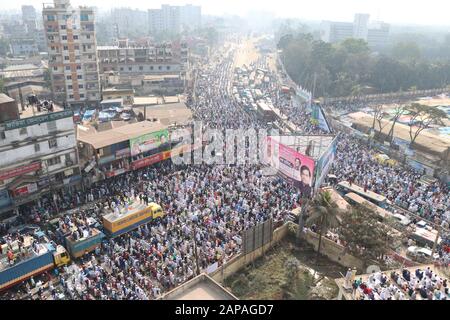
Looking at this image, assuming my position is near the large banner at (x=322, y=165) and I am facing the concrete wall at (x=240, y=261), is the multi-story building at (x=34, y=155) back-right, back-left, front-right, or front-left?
front-right

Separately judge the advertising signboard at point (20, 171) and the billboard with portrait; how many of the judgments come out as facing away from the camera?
0

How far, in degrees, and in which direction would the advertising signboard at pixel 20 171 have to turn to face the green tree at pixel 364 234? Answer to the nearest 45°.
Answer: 0° — it already faces it

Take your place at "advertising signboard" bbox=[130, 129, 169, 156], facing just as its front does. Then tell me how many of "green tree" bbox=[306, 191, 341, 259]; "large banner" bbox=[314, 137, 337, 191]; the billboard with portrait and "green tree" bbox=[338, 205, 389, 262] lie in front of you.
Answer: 4

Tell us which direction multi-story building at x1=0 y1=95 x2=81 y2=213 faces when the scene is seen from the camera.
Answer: facing the viewer and to the right of the viewer

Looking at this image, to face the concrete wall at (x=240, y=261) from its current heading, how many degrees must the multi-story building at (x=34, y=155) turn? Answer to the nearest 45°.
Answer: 0° — it already faces it

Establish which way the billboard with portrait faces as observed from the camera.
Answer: facing the viewer and to the left of the viewer

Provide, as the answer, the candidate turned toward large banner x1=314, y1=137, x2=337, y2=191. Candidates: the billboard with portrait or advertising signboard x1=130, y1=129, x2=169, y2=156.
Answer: the advertising signboard

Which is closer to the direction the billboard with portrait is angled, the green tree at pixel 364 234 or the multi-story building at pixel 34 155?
the multi-story building

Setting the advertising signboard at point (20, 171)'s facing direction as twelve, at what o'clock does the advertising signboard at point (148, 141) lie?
the advertising signboard at point (148, 141) is roughly at 10 o'clock from the advertising signboard at point (20, 171).

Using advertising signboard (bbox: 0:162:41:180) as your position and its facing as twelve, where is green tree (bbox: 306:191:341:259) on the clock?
The green tree is roughly at 12 o'clock from the advertising signboard.

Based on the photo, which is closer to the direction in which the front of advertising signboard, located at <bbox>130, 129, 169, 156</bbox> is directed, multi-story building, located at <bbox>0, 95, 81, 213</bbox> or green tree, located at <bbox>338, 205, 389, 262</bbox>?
the green tree

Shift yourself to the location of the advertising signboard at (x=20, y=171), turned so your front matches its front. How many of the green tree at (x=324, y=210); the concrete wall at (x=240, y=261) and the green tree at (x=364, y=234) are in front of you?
3

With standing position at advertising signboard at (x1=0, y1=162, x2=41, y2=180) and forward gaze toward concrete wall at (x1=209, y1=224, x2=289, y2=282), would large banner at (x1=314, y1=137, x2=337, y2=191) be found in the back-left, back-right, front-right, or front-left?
front-left

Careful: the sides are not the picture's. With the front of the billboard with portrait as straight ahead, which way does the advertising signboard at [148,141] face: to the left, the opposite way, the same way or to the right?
to the left

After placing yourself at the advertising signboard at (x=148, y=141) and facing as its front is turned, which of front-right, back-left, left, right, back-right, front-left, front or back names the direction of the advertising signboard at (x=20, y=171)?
right
